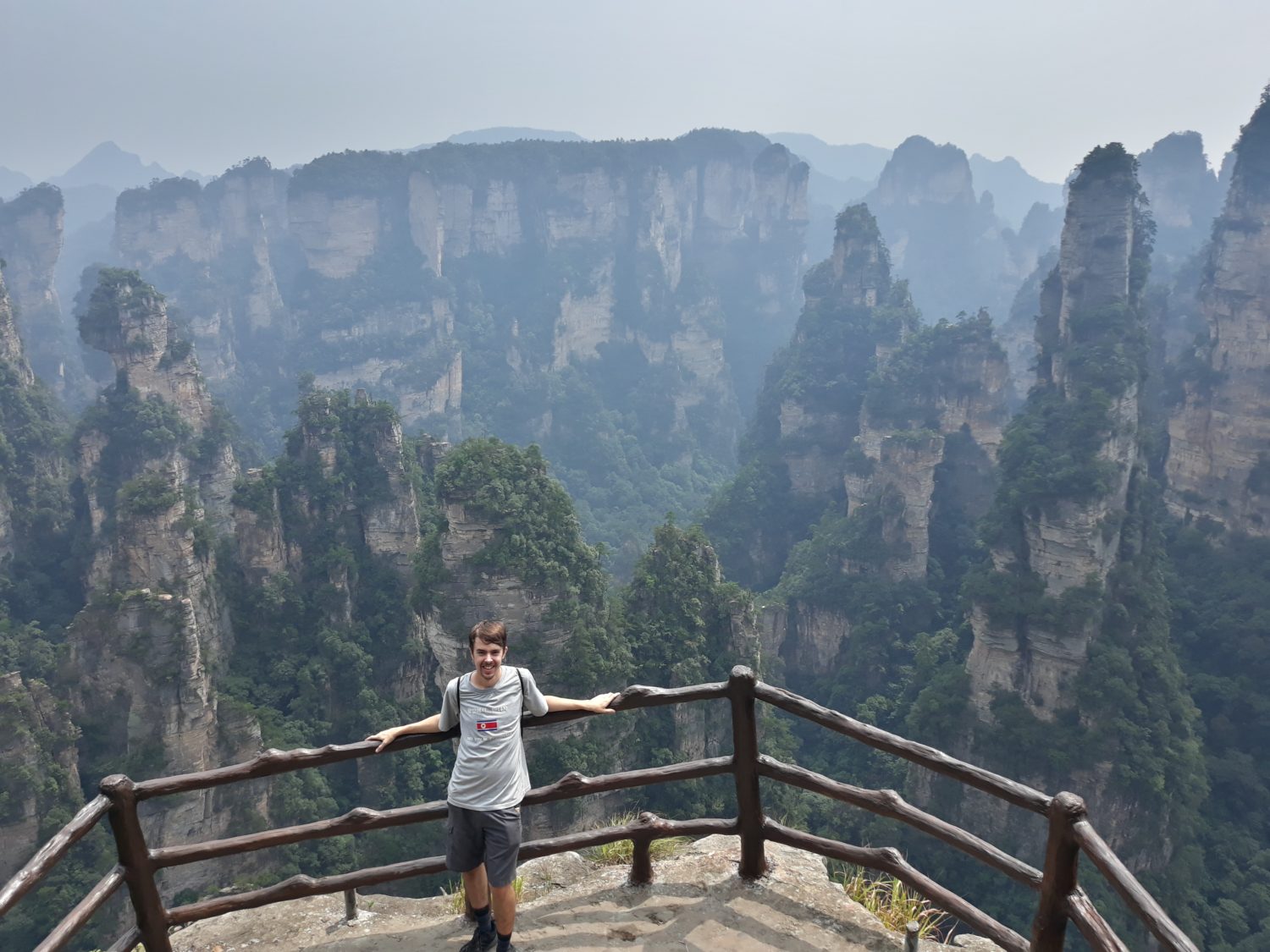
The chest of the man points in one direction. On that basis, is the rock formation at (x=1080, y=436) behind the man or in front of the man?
behind

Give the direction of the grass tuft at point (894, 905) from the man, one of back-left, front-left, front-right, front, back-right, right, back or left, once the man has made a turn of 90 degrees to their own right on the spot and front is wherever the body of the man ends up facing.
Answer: back

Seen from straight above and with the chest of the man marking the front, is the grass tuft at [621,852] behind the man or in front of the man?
behind

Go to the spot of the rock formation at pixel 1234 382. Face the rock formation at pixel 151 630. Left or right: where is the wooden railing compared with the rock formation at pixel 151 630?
left

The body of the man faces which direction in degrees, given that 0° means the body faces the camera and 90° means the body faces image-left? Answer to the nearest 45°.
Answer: approximately 0°

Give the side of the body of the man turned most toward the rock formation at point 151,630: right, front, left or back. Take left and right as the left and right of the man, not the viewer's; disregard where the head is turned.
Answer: back

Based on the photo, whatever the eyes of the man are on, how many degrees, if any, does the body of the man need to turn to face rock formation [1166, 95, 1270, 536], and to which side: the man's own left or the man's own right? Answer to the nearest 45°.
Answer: approximately 135° to the man's own left
